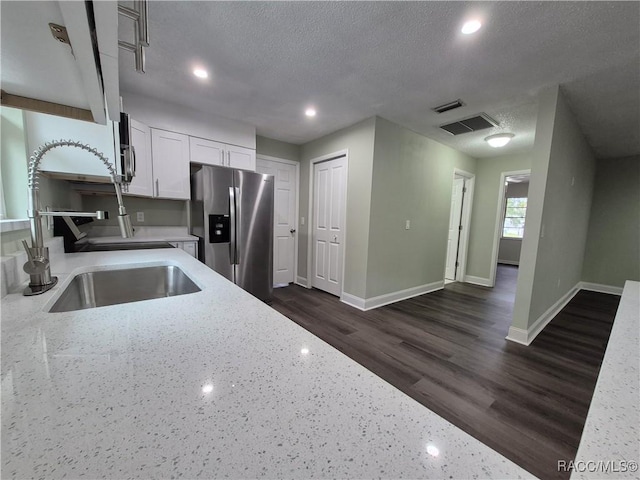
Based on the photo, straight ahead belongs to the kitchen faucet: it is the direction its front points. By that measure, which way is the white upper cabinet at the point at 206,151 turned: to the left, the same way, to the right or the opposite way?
to the right

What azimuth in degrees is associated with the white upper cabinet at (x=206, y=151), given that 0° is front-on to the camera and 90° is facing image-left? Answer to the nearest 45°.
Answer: approximately 315°

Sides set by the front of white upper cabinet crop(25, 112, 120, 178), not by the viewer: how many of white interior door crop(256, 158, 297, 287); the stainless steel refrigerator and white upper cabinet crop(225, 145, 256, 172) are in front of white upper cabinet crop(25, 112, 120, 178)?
3

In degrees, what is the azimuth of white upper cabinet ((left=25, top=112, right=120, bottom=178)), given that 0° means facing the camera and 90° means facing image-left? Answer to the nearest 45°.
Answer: approximately 270°

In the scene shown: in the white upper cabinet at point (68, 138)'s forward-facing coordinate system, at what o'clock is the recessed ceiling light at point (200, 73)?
The recessed ceiling light is roughly at 10 o'clock from the white upper cabinet.

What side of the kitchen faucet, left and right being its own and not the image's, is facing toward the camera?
right

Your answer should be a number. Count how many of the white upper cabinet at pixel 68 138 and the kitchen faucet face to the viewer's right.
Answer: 2
